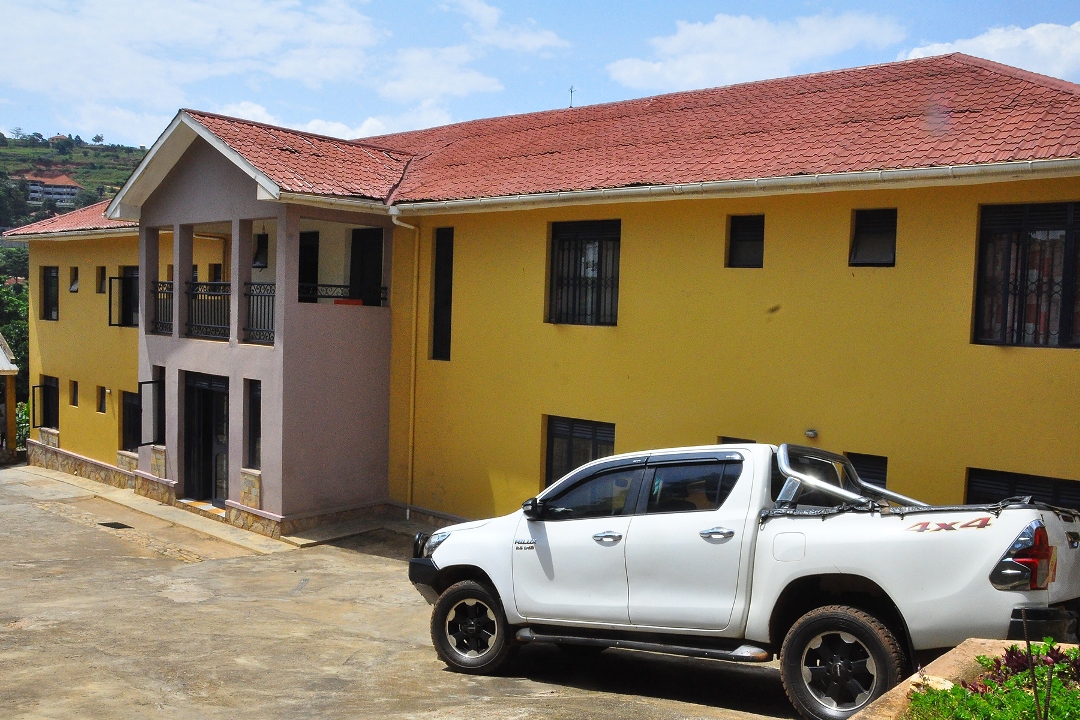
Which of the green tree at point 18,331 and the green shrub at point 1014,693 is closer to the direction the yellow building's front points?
the green shrub

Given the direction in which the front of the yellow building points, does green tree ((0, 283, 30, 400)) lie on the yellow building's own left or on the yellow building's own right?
on the yellow building's own right

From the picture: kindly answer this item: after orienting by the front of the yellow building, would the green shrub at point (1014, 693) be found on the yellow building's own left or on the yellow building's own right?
on the yellow building's own left

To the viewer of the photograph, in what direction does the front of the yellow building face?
facing the viewer and to the left of the viewer
